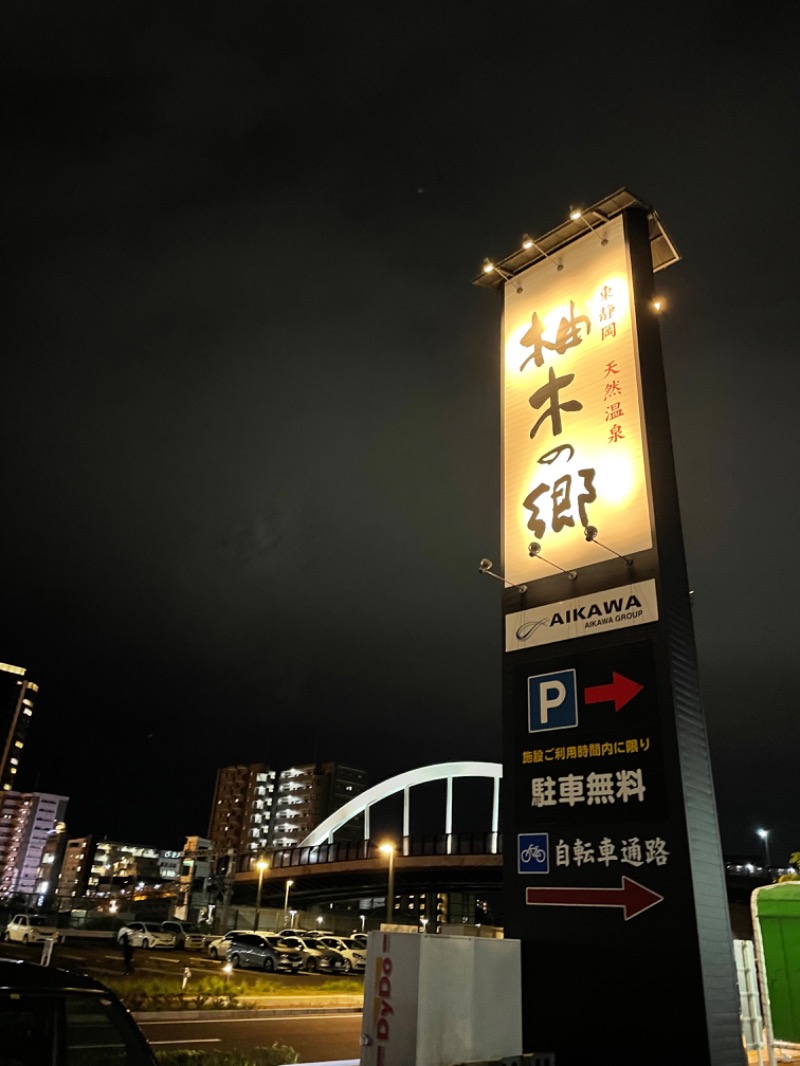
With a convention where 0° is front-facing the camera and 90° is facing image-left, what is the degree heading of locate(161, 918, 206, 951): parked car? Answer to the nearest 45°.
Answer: approximately 315°

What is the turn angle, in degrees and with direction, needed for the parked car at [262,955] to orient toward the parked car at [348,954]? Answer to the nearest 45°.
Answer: approximately 90° to its left

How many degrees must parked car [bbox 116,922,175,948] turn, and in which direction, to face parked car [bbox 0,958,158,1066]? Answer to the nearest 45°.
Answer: approximately 45° to its right

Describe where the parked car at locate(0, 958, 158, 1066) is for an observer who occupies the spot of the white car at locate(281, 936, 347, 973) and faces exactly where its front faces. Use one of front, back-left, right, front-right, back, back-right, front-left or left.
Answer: front-right
